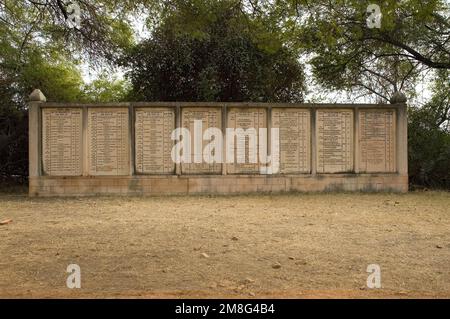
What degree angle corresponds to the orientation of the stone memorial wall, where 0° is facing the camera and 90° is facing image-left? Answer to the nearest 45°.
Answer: approximately 0°

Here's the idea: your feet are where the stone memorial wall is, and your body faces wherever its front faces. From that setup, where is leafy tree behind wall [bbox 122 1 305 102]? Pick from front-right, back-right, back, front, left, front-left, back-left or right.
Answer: back
